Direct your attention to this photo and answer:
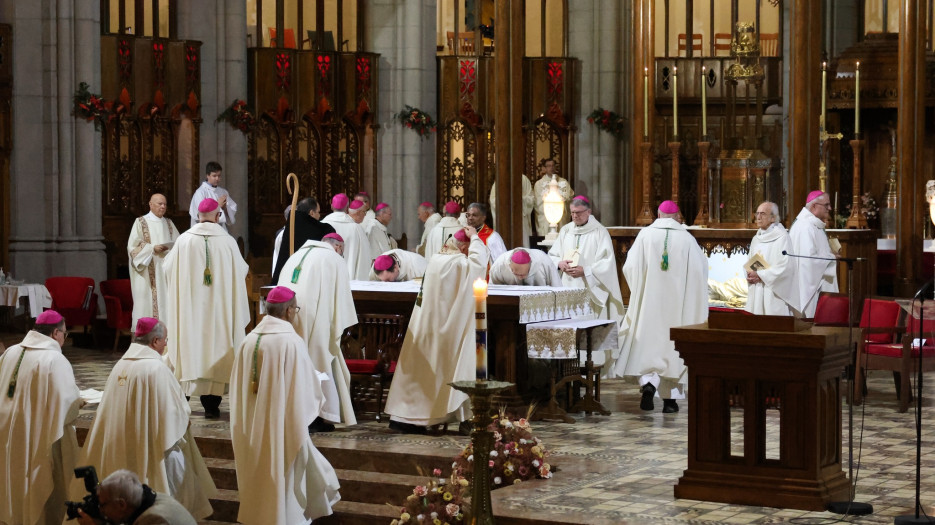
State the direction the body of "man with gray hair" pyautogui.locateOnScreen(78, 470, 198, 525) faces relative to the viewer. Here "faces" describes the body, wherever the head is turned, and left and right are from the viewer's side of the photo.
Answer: facing to the left of the viewer

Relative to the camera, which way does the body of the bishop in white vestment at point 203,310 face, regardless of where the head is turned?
away from the camera

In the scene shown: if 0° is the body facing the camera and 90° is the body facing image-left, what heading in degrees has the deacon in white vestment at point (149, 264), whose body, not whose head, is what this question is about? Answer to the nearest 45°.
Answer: approximately 315°

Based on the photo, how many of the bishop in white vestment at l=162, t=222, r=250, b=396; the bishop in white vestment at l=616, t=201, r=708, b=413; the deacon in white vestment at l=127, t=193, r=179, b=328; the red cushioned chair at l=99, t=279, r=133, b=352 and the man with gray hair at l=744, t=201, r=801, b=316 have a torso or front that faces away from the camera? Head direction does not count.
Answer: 2

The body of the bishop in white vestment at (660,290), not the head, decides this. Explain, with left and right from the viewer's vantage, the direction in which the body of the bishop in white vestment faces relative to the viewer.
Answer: facing away from the viewer

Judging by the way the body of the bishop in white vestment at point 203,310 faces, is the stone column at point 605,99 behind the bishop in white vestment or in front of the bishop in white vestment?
in front

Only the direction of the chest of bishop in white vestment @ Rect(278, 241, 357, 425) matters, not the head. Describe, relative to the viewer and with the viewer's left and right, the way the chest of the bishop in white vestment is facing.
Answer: facing away from the viewer and to the right of the viewer

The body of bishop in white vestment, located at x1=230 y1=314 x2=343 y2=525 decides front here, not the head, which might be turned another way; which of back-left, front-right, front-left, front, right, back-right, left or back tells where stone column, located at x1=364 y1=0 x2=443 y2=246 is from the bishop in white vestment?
front-left

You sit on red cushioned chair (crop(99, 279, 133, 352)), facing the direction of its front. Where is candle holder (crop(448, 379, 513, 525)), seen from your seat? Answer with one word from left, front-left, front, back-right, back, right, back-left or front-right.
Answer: front-right

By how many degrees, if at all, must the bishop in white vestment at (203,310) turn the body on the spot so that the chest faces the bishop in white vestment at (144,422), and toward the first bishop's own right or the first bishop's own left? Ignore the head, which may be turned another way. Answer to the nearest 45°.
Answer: approximately 180°

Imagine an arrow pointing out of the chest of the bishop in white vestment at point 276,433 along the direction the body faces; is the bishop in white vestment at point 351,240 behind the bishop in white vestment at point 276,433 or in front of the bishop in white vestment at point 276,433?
in front
